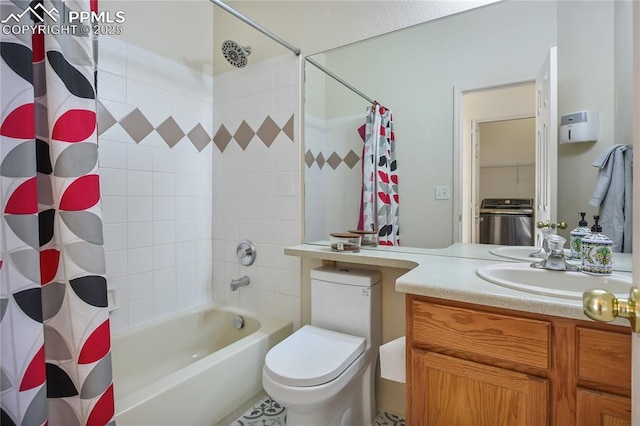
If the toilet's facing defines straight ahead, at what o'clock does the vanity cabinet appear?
The vanity cabinet is roughly at 9 o'clock from the toilet.

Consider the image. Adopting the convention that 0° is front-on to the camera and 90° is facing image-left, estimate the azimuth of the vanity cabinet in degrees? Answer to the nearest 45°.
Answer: approximately 45°

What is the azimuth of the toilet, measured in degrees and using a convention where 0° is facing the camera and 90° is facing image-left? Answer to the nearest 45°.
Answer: approximately 45°

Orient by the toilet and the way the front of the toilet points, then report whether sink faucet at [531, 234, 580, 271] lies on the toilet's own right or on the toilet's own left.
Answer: on the toilet's own left
